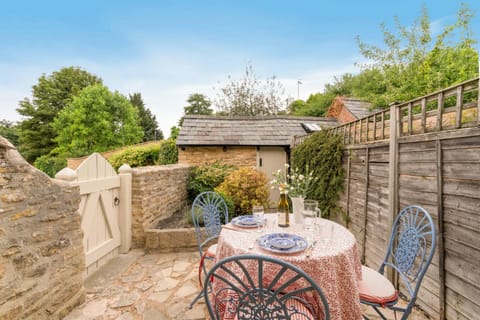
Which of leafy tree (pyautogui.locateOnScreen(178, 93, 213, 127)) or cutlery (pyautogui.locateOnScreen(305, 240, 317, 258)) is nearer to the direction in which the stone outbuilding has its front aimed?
the cutlery

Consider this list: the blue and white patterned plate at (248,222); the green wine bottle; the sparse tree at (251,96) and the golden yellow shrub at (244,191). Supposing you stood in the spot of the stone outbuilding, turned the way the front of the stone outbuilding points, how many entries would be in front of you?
3

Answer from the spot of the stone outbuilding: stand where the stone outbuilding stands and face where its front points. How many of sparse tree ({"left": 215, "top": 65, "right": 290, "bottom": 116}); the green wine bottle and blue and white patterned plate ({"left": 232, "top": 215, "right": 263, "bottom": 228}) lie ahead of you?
2

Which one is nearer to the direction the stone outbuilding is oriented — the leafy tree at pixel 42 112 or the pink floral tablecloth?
the pink floral tablecloth

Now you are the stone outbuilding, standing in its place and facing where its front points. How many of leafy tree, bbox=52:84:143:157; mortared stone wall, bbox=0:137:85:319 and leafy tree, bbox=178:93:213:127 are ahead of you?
1

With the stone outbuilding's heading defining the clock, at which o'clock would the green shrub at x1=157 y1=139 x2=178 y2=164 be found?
The green shrub is roughly at 4 o'clock from the stone outbuilding.

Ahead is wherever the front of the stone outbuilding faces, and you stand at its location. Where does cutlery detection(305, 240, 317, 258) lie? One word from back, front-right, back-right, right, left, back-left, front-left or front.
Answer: front

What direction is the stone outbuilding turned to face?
toward the camera

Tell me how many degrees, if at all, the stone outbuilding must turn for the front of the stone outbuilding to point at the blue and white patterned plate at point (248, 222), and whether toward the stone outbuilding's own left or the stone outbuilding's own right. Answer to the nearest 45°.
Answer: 0° — it already faces it

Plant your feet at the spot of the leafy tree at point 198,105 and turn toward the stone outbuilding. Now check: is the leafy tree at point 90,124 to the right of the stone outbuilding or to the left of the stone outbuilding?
right

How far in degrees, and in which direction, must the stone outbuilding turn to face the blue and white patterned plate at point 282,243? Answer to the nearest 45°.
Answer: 0° — it already faces it

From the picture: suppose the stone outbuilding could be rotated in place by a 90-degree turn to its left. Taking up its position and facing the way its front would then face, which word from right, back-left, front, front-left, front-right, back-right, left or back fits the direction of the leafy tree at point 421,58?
front

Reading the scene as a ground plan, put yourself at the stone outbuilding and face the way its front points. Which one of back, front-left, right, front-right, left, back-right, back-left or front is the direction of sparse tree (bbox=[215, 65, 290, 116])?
back

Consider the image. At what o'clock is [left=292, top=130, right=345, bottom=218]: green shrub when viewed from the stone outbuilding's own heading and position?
The green shrub is roughly at 11 o'clock from the stone outbuilding.

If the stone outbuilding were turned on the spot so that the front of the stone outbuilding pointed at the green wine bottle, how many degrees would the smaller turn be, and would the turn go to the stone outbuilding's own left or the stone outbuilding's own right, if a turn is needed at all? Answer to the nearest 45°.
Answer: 0° — it already faces it

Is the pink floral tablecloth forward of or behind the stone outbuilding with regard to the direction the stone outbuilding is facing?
forward

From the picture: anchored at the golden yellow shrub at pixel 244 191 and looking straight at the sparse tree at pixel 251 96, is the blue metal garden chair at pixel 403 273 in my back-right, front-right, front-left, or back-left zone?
back-right

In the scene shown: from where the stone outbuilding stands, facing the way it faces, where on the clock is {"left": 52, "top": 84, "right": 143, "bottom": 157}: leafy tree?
The leafy tree is roughly at 4 o'clock from the stone outbuilding.

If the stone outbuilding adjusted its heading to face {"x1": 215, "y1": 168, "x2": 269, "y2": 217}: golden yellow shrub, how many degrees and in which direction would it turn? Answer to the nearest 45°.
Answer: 0° — it already faces it

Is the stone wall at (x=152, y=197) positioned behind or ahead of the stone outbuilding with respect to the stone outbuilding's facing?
ahead
